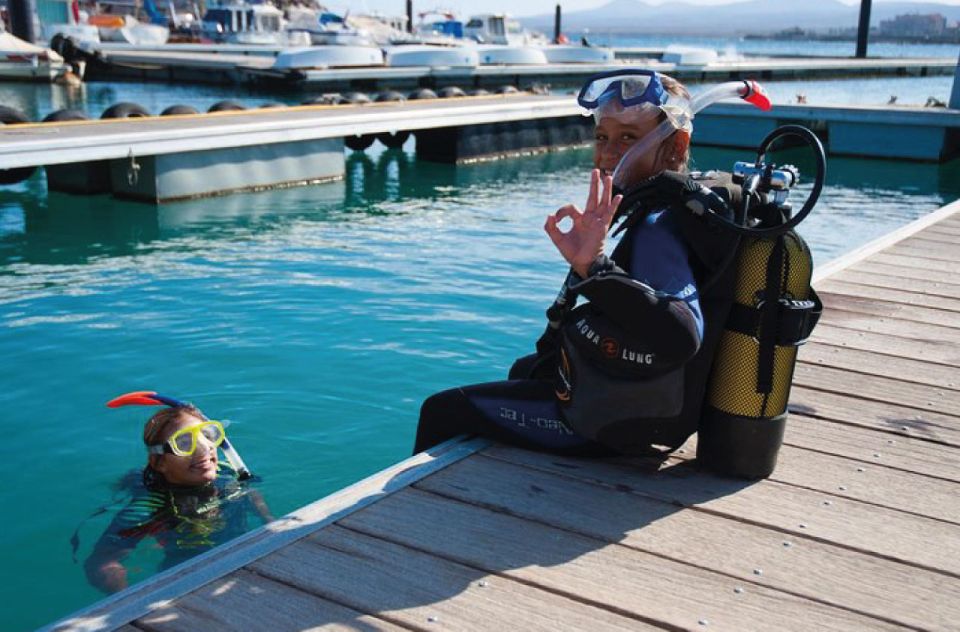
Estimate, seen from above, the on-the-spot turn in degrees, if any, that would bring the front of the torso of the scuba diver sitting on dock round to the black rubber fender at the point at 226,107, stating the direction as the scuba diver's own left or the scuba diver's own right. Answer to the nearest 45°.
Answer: approximately 45° to the scuba diver's own right

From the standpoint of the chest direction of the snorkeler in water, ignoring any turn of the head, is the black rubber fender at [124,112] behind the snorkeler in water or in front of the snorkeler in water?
behind

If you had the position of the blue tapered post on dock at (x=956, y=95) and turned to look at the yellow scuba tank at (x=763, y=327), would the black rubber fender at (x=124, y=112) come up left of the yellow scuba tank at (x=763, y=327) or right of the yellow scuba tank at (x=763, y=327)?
right

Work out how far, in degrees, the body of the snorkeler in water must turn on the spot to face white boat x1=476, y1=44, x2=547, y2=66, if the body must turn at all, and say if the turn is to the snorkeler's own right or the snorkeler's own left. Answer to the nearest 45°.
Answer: approximately 135° to the snorkeler's own left

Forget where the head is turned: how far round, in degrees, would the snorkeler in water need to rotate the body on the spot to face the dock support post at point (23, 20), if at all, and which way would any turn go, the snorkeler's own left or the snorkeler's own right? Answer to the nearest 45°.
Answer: approximately 135° to the snorkeler's own left

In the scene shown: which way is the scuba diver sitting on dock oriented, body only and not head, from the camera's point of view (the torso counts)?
to the viewer's left

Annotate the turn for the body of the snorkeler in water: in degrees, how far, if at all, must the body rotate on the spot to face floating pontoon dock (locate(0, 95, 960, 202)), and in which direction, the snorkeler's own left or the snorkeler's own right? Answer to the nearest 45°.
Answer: approximately 135° to the snorkeler's own left

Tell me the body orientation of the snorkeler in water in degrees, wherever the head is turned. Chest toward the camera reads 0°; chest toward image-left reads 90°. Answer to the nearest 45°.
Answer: approximately 315°

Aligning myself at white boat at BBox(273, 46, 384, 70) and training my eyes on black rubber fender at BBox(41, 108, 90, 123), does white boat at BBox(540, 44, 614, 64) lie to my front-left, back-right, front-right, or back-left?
back-left
